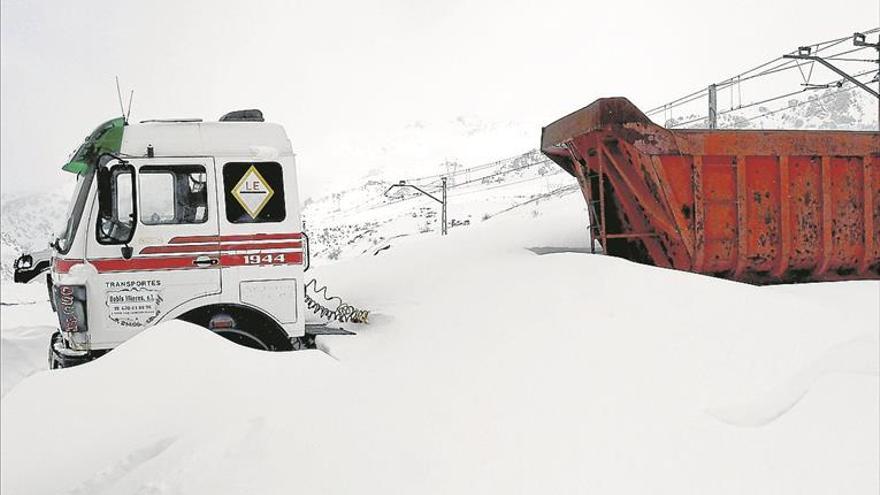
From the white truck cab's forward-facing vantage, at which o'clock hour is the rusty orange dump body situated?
The rusty orange dump body is roughly at 6 o'clock from the white truck cab.

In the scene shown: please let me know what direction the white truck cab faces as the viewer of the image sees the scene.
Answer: facing to the left of the viewer
